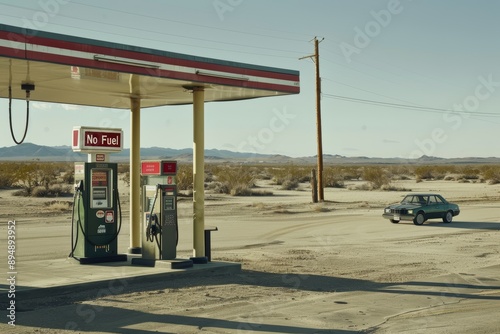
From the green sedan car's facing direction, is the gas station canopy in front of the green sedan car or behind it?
in front

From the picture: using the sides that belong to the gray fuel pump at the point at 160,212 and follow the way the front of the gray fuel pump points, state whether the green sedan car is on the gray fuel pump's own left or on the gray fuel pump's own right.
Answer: on the gray fuel pump's own left

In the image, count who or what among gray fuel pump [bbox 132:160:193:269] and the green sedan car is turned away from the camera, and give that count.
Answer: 0

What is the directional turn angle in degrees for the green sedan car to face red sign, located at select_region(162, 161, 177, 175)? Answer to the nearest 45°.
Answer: approximately 45° to its left

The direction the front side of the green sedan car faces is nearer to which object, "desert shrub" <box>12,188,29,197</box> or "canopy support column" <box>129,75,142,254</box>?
the canopy support column

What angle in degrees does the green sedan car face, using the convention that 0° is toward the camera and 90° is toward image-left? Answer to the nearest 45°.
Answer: approximately 45°

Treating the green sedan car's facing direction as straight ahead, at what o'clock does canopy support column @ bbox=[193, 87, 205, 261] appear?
The canopy support column is roughly at 11 o'clock from the green sedan car.

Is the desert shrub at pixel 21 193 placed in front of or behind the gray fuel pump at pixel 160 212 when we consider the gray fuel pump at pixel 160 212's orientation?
behind

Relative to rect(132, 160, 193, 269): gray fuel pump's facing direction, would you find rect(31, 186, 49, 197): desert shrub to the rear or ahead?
to the rear
